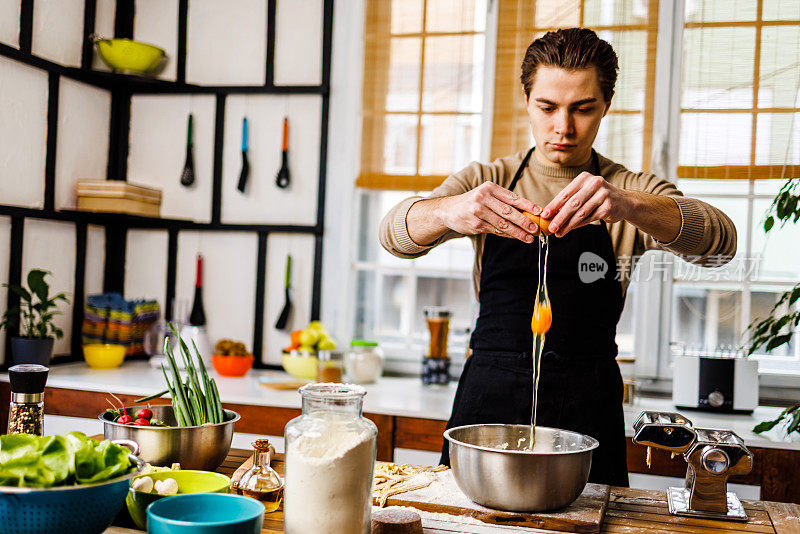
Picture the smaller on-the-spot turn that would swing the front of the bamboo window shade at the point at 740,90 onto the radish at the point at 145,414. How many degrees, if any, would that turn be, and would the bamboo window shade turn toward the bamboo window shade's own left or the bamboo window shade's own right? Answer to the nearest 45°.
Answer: approximately 45° to the bamboo window shade's own right

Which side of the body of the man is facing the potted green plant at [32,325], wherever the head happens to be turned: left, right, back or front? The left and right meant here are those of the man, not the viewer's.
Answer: right

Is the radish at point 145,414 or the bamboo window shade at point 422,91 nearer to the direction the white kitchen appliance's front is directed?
the radish

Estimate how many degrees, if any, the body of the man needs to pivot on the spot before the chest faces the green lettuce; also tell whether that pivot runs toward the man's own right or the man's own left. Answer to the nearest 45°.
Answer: approximately 45° to the man's own right

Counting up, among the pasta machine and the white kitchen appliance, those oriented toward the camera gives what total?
1

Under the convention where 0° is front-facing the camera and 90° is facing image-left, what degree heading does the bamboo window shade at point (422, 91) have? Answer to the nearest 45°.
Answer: approximately 0°

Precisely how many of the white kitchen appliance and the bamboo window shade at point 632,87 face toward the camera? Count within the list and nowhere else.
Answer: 2

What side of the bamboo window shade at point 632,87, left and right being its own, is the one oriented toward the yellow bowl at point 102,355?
right

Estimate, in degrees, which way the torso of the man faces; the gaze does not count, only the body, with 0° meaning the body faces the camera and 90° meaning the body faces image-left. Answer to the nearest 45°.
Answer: approximately 0°

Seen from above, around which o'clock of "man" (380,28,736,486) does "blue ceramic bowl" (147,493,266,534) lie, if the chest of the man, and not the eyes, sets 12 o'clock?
The blue ceramic bowl is roughly at 1 o'clock from the man.

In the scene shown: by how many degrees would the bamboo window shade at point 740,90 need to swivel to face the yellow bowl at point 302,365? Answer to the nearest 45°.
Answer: approximately 90° to its right

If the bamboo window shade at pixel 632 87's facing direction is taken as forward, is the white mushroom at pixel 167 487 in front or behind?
in front

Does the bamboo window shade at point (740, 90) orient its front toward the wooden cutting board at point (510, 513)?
yes
